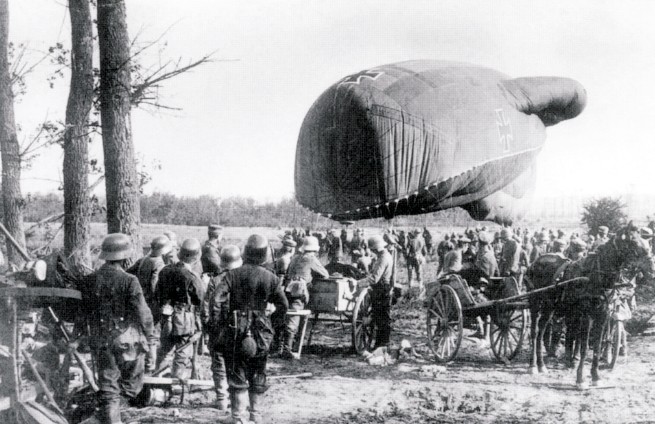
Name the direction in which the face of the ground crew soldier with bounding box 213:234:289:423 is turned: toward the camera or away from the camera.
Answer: away from the camera

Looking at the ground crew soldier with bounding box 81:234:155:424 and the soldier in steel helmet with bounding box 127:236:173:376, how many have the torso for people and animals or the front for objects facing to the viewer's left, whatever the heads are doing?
0

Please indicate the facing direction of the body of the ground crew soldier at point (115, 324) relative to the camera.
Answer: away from the camera

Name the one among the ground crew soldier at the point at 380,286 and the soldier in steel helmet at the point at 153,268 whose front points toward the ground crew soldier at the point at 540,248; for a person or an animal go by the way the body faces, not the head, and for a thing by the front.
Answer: the soldier in steel helmet

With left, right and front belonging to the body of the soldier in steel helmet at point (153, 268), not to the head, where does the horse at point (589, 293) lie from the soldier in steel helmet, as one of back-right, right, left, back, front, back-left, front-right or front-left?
front-right

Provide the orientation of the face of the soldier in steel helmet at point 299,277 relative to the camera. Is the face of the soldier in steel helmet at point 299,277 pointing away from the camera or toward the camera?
away from the camera

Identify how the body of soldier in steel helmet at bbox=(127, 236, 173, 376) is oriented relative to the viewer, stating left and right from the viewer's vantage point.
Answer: facing away from the viewer and to the right of the viewer

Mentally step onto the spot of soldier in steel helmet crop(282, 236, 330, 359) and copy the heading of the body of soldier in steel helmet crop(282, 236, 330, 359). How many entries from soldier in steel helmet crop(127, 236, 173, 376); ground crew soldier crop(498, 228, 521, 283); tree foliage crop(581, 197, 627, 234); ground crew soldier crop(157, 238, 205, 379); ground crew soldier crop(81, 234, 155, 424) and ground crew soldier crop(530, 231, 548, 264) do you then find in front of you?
3

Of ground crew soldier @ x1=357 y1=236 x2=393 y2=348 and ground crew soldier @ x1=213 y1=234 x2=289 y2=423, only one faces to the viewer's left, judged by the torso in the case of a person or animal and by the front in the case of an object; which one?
ground crew soldier @ x1=357 y1=236 x2=393 y2=348

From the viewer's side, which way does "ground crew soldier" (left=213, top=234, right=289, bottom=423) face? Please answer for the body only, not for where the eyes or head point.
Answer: away from the camera

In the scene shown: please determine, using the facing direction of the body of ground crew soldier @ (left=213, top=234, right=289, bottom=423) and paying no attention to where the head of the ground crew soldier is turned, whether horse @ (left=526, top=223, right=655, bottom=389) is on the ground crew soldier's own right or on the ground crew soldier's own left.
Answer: on the ground crew soldier's own right

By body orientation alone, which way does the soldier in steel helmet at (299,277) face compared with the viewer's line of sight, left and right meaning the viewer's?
facing away from the viewer and to the right of the viewer
